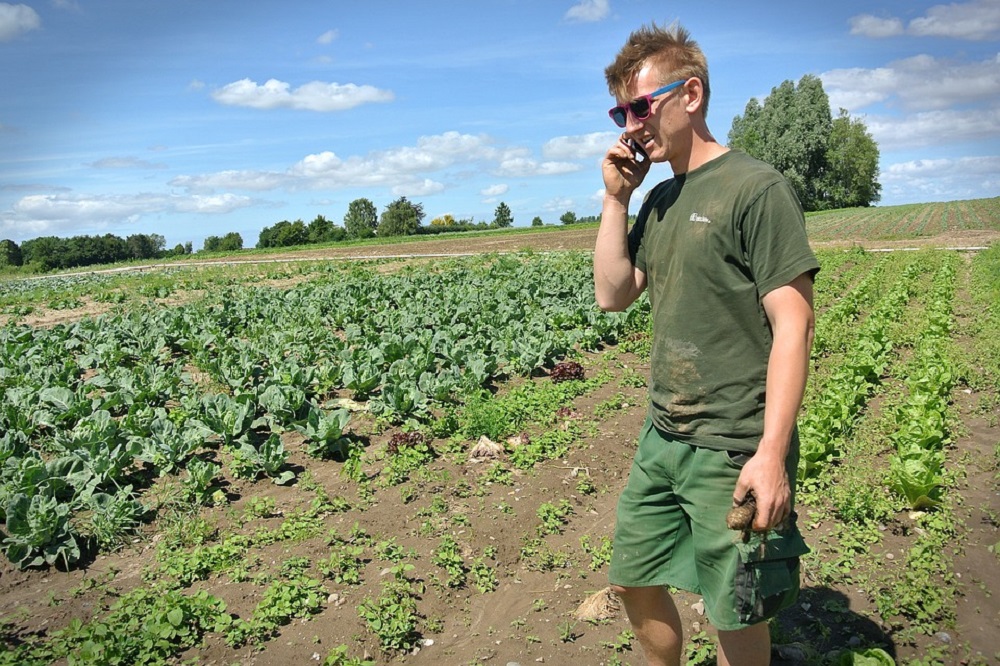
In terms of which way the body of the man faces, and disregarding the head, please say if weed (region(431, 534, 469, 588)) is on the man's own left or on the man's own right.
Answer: on the man's own right

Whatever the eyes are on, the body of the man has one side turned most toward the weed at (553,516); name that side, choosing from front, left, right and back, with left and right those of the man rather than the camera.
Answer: right

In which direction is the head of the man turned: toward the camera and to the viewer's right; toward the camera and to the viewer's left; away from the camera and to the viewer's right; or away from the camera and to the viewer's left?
toward the camera and to the viewer's left

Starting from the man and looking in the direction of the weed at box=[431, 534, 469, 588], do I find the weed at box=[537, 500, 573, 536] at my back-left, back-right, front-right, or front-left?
front-right
